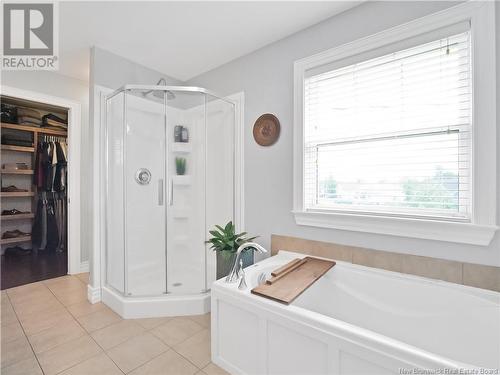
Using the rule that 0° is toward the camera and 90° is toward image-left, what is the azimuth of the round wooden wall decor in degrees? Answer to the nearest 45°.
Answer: approximately 45°
